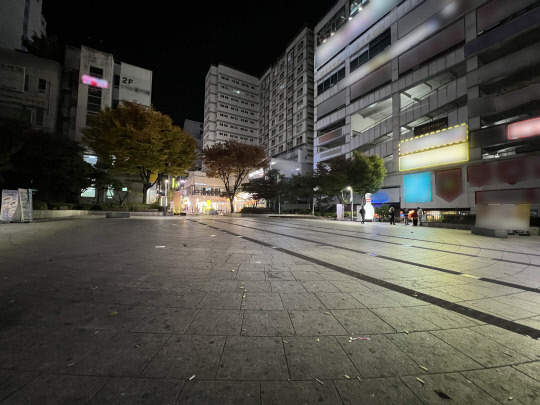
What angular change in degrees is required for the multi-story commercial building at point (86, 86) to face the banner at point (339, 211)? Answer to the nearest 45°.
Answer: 0° — it already faces it

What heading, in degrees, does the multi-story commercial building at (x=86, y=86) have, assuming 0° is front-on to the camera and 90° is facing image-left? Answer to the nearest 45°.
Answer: approximately 315°

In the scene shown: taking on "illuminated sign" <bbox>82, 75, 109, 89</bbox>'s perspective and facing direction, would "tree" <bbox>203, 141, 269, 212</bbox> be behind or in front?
in front

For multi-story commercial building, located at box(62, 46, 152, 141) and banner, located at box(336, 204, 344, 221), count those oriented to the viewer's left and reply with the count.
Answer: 0

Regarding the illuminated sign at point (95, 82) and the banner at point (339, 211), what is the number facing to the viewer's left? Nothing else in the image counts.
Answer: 0

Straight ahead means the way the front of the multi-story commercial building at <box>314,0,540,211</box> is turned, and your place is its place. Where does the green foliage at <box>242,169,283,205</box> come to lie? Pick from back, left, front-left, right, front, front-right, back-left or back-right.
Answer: front-right

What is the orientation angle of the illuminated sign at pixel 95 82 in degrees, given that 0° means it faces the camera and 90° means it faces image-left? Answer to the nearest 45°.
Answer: approximately 315°

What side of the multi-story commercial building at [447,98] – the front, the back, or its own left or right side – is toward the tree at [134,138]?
front

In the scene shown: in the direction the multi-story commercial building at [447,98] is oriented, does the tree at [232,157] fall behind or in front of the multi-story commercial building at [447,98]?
in front
